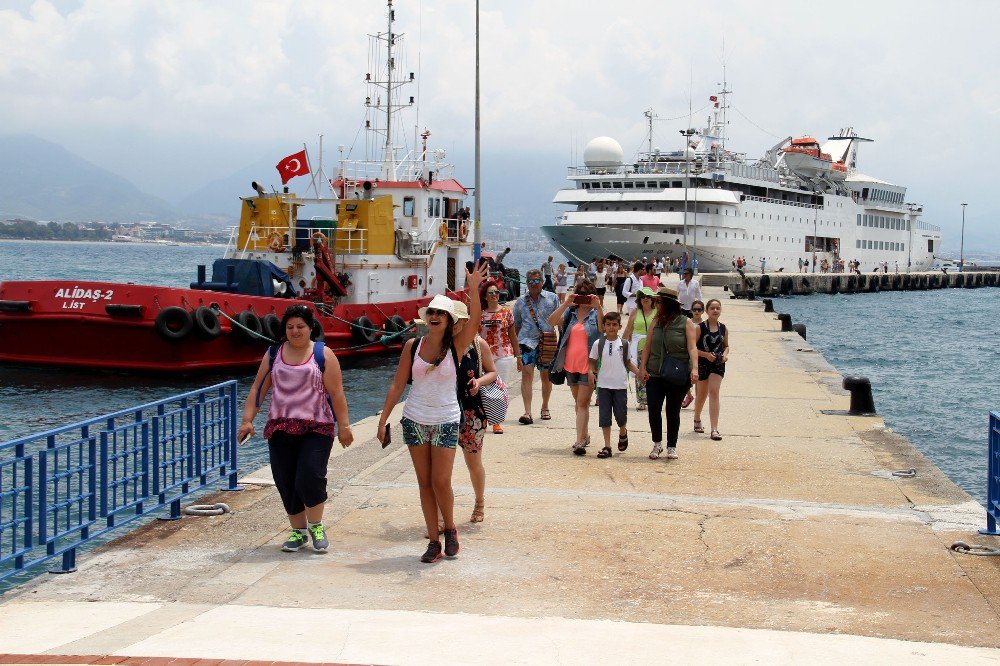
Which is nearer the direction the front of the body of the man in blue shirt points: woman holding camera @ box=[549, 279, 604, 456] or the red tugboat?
the woman holding camera

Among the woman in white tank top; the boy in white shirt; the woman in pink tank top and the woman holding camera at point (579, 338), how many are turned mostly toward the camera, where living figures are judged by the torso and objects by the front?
4

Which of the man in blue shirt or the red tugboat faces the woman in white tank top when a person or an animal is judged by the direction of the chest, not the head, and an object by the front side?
the man in blue shirt

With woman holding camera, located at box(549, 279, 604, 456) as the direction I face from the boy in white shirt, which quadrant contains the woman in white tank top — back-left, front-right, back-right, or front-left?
back-left

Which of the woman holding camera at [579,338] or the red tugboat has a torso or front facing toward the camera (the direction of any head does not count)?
the woman holding camera

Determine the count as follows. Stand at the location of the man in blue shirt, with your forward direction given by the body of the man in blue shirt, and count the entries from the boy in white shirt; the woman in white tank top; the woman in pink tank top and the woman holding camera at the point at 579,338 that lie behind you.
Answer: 0

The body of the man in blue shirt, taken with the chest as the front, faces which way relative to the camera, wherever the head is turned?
toward the camera

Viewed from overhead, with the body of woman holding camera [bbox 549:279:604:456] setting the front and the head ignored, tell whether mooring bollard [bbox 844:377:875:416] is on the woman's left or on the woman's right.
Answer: on the woman's left

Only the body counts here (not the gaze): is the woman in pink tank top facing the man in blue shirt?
no

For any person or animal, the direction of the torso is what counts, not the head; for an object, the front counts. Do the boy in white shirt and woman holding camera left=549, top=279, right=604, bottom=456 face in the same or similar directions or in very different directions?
same or similar directions

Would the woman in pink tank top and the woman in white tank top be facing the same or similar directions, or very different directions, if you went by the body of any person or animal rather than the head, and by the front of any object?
same or similar directions

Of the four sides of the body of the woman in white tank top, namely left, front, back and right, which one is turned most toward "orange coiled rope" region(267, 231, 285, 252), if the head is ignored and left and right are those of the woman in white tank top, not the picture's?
back

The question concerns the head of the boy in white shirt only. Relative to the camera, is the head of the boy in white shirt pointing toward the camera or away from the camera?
toward the camera

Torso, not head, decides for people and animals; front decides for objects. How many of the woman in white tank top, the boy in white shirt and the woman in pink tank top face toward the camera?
3

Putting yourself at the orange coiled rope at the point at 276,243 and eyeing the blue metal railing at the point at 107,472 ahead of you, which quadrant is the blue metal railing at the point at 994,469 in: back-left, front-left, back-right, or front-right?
front-left

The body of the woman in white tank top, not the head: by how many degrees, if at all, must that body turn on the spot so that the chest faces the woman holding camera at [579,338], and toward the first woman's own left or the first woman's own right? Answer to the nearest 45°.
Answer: approximately 180°

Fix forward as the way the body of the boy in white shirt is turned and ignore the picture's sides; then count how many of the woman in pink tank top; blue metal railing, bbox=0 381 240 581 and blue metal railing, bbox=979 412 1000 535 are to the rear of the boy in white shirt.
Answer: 0

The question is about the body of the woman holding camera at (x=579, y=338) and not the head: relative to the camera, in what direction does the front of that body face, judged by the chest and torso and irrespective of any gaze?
toward the camera
